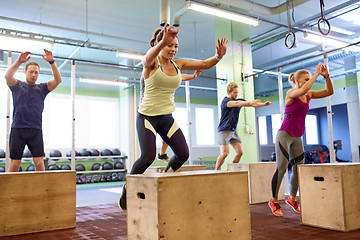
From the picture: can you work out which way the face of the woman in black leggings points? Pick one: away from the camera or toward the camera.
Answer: toward the camera

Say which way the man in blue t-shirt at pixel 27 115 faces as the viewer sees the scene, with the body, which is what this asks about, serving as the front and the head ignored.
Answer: toward the camera

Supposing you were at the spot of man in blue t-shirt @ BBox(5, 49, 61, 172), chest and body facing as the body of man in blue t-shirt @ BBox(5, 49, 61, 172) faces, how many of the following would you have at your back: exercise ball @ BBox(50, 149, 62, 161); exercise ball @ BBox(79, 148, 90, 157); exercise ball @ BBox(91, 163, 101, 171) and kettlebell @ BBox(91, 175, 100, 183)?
4

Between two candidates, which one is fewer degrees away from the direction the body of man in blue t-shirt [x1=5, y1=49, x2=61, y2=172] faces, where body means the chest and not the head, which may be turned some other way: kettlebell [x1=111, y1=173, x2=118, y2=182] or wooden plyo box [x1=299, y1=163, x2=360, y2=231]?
the wooden plyo box

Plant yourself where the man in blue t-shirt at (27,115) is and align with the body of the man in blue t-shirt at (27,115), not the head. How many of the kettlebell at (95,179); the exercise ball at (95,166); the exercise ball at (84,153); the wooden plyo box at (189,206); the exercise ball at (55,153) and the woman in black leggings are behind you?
4

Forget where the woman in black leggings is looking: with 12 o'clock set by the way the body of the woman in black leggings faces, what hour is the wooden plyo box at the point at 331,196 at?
The wooden plyo box is roughly at 10 o'clock from the woman in black leggings.

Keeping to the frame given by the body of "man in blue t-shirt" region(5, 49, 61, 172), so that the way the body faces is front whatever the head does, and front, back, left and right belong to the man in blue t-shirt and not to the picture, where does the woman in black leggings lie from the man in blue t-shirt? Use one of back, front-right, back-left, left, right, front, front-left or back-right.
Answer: front-left

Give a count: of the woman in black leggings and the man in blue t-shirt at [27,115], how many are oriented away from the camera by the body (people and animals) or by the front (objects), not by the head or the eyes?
0

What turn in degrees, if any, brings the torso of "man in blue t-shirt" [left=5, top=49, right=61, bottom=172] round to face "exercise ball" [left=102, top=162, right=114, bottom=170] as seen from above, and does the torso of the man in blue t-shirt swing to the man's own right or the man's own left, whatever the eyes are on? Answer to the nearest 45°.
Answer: approximately 180°

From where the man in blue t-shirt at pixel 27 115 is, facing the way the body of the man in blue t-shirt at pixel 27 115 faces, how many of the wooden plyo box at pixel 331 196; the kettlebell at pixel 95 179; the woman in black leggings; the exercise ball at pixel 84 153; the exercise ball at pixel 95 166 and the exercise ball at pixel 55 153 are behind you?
4

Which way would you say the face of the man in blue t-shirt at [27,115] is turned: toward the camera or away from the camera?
toward the camera

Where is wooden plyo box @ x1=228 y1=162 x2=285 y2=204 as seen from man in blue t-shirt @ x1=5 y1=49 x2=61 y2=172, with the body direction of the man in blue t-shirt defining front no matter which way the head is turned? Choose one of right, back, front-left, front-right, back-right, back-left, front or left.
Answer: left

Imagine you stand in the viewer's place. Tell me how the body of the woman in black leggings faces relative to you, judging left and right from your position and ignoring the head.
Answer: facing the viewer and to the right of the viewer

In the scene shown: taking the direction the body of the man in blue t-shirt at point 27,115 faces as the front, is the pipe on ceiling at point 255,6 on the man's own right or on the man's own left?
on the man's own left

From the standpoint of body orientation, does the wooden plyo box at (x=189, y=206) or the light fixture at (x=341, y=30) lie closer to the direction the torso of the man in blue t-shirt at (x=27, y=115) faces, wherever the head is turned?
the wooden plyo box

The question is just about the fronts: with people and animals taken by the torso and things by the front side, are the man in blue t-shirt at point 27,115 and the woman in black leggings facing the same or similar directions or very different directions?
same or similar directions
